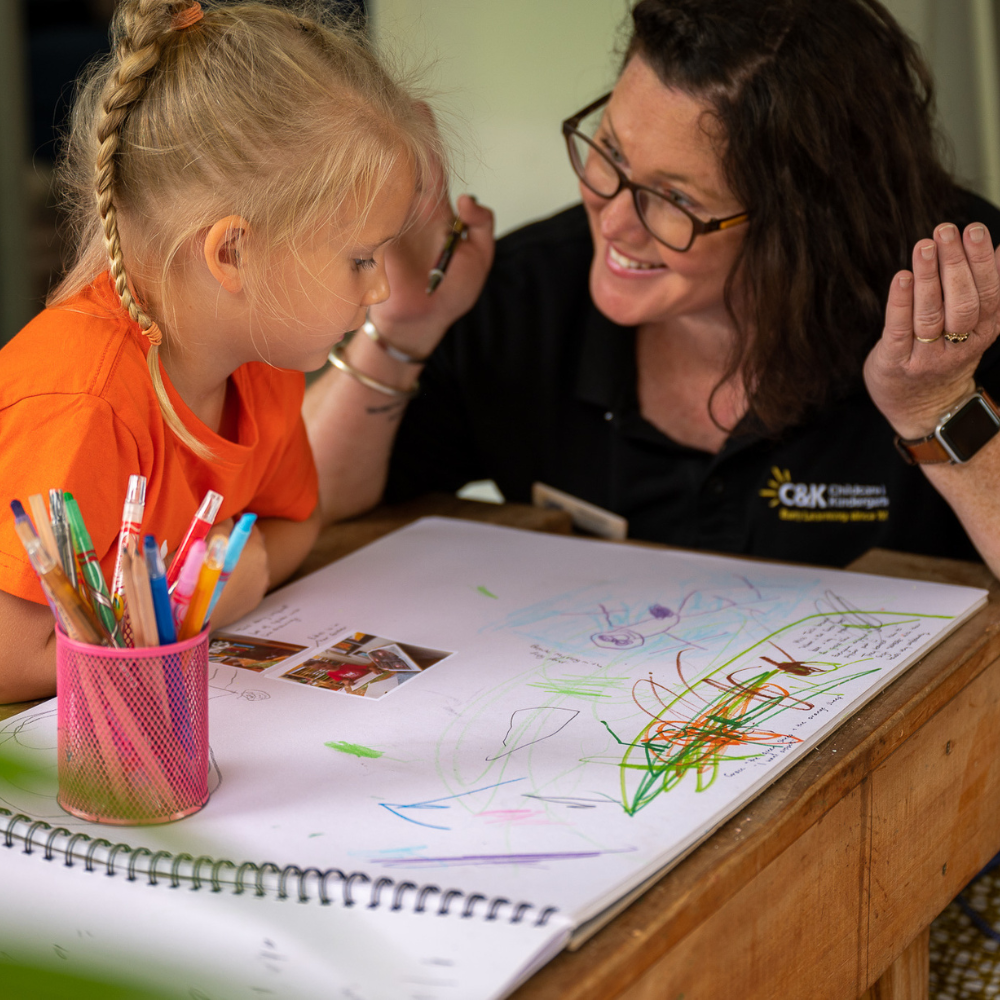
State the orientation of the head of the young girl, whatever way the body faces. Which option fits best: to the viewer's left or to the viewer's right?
to the viewer's right

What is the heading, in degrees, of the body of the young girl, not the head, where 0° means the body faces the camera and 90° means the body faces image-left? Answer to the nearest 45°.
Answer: approximately 315°
